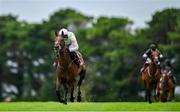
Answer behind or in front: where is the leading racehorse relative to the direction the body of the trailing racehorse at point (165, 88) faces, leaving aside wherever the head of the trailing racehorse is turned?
in front

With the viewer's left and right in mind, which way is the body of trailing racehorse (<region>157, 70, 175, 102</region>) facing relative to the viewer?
facing the viewer

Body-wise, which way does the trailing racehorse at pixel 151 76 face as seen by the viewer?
toward the camera

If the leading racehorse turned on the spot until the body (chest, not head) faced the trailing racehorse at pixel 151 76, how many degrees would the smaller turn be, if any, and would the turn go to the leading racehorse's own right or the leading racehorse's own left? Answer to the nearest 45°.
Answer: approximately 180°

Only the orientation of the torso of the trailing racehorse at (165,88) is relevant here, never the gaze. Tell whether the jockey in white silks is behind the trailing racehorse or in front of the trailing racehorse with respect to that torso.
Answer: in front

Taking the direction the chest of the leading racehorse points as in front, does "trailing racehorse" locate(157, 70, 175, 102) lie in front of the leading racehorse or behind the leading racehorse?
behind

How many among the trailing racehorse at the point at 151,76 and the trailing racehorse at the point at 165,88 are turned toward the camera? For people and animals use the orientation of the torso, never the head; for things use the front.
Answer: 2

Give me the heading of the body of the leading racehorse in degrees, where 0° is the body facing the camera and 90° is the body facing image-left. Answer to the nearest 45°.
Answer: approximately 45°

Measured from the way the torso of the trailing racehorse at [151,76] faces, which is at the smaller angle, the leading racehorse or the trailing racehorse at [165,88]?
the leading racehorse
